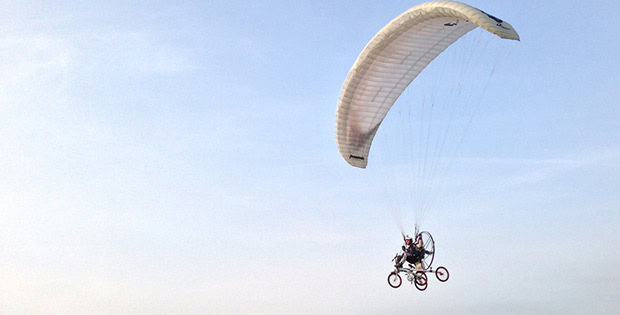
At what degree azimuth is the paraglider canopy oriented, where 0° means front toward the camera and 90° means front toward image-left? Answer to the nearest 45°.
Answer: approximately 45°
